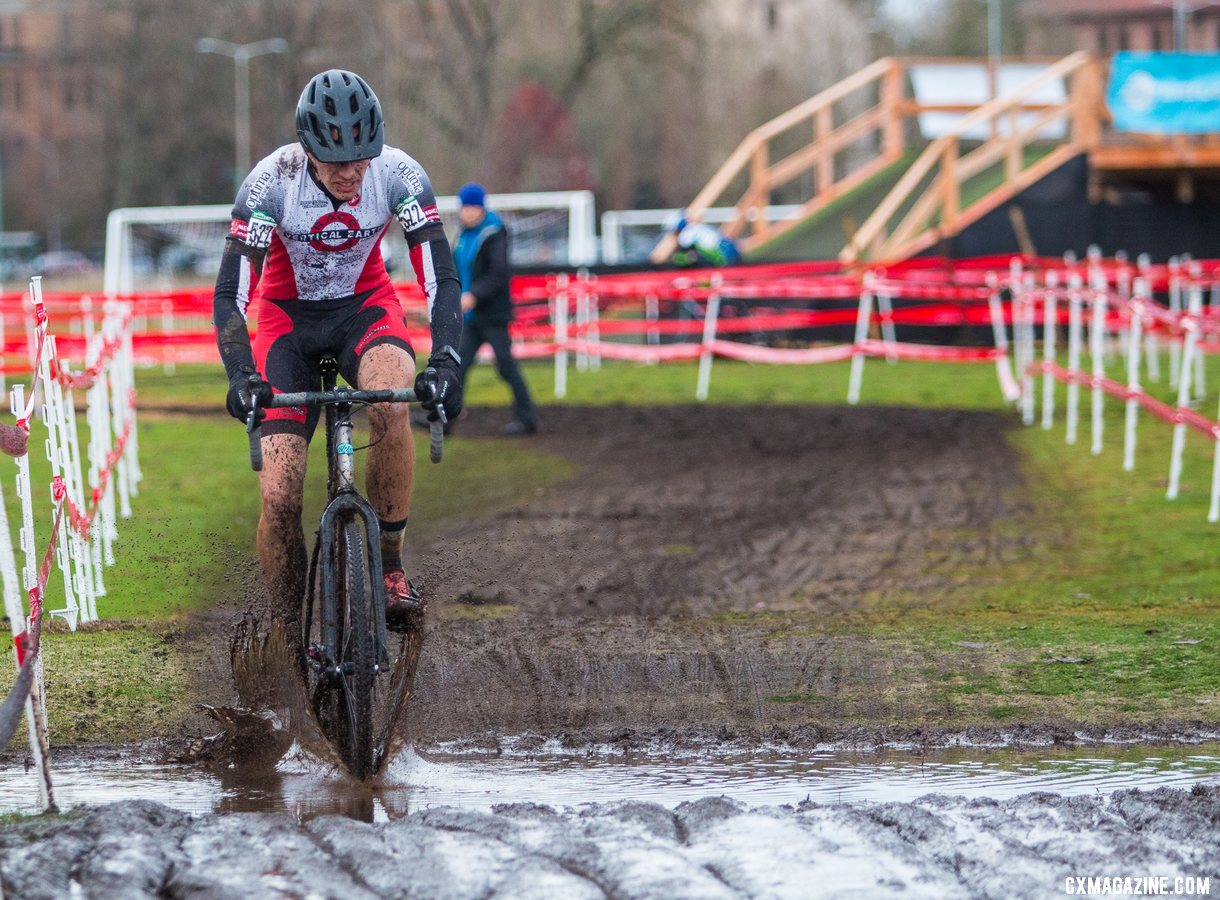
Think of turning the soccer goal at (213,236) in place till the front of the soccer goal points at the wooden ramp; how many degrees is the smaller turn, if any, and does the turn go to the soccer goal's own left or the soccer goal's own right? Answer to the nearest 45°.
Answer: approximately 90° to the soccer goal's own left

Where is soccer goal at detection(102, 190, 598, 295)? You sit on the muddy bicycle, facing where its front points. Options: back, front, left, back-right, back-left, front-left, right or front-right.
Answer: back

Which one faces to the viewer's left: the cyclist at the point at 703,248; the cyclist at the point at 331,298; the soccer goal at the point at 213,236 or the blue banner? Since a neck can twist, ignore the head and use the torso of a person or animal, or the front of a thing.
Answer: the cyclist at the point at 703,248

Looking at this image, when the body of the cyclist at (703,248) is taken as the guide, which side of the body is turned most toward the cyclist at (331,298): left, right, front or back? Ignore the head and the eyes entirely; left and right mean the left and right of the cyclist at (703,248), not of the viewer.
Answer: left

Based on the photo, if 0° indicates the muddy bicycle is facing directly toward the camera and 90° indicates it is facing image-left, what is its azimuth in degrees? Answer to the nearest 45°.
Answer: approximately 0°

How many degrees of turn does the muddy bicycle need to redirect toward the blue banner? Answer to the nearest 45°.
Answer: approximately 135° to its left

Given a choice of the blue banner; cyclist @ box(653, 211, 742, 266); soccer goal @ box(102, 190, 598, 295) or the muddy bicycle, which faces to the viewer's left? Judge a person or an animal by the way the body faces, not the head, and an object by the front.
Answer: the cyclist

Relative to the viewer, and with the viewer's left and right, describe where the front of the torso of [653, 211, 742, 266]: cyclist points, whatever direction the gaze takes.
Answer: facing to the left of the viewer

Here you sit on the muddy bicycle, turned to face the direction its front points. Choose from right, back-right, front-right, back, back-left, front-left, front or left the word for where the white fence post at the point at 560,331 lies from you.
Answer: back
